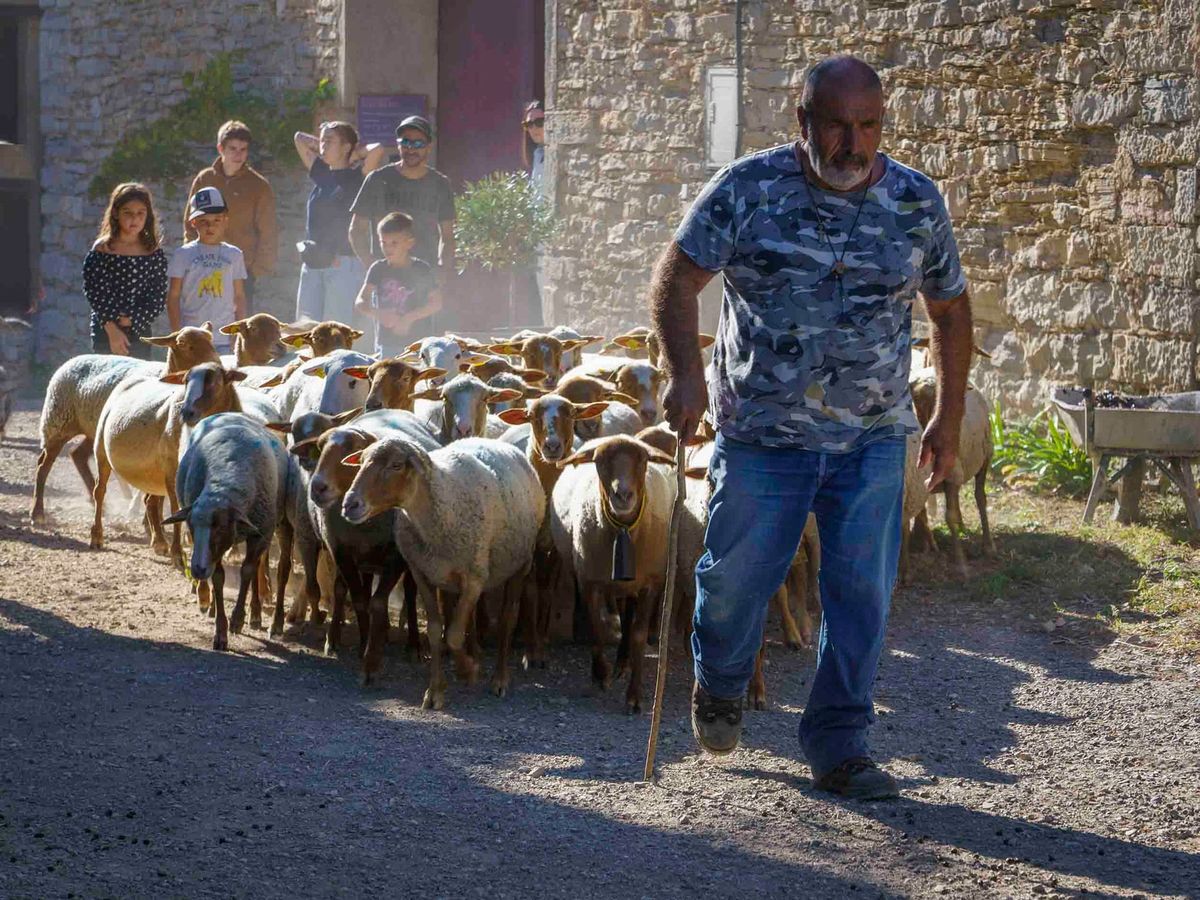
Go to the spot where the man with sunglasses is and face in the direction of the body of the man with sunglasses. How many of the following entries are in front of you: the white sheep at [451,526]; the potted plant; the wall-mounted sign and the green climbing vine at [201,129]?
1

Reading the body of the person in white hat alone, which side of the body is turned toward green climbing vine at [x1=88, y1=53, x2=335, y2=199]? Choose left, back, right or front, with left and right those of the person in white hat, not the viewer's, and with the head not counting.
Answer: back

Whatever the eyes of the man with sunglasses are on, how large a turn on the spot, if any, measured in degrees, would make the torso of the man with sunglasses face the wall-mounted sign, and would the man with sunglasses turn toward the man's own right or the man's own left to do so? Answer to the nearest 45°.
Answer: approximately 180°

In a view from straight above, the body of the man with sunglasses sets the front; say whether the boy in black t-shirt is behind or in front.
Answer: in front

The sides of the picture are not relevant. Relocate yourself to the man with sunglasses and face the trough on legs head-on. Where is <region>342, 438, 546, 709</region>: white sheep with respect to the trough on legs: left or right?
right

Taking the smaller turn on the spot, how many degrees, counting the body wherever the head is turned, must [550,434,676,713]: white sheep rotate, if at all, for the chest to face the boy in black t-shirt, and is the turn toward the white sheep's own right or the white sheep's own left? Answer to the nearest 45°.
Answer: approximately 180°

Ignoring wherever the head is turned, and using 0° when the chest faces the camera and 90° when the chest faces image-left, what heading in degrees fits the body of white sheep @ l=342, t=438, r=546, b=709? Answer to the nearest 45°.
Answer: approximately 45°

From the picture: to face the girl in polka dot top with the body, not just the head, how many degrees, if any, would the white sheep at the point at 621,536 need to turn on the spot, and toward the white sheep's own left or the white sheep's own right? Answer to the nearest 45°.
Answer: approximately 135° to the white sheep's own right

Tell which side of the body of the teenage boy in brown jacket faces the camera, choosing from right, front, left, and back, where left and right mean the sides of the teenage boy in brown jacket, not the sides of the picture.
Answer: front

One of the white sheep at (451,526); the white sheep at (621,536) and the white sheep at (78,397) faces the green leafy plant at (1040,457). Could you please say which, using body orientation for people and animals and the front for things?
the white sheep at (78,397)

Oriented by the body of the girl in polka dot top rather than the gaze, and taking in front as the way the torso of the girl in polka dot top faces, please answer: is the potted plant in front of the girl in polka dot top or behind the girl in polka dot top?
behind

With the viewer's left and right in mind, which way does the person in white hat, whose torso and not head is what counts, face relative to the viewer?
facing the viewer

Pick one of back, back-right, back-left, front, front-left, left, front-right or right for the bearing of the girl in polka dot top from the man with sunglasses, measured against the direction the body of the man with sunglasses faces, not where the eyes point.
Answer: front-right
